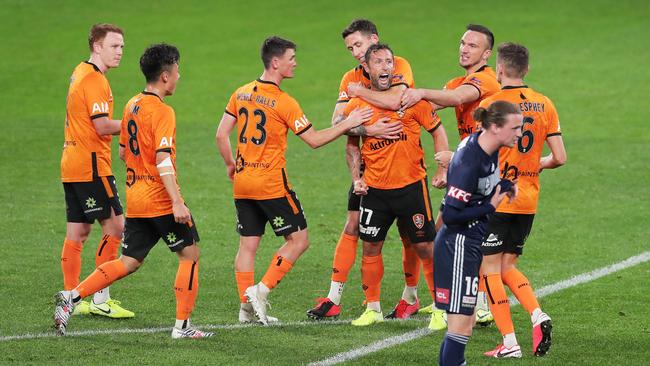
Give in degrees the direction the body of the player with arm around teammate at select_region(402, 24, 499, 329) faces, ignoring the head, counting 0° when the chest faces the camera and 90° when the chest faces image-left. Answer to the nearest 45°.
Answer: approximately 45°

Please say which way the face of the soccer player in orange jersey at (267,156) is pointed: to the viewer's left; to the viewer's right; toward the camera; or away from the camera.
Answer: to the viewer's right

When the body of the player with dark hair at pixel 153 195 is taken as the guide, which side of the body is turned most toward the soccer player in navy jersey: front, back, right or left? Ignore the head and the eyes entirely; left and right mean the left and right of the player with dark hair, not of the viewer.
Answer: right

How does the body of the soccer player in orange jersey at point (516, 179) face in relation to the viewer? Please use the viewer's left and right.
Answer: facing away from the viewer and to the left of the viewer

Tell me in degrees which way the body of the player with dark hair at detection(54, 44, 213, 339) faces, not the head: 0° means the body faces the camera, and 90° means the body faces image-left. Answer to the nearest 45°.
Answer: approximately 225°
